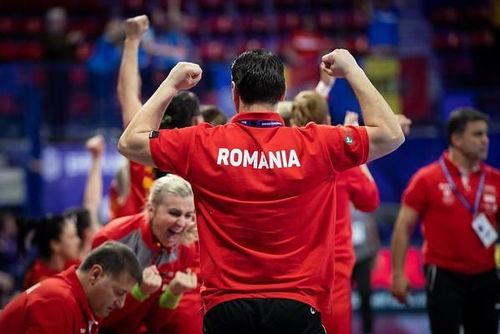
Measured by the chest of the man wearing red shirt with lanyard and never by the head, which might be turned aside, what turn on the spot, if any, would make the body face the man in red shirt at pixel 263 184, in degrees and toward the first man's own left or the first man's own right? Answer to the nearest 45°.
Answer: approximately 45° to the first man's own right

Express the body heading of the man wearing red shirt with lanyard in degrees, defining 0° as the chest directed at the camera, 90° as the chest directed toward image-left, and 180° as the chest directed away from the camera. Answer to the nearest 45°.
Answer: approximately 315°

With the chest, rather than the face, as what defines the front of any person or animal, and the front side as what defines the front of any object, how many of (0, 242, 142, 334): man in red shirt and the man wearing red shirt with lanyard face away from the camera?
0

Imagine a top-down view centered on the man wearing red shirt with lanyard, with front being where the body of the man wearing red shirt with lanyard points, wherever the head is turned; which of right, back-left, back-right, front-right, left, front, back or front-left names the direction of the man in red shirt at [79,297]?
right

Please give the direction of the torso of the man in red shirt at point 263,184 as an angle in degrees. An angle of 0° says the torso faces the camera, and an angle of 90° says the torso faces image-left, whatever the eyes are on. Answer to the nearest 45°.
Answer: approximately 180°

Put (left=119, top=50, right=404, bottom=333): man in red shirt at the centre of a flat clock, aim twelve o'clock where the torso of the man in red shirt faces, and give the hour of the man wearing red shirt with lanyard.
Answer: The man wearing red shirt with lanyard is roughly at 1 o'clock from the man in red shirt.

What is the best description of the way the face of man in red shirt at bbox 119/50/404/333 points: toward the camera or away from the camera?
away from the camera
